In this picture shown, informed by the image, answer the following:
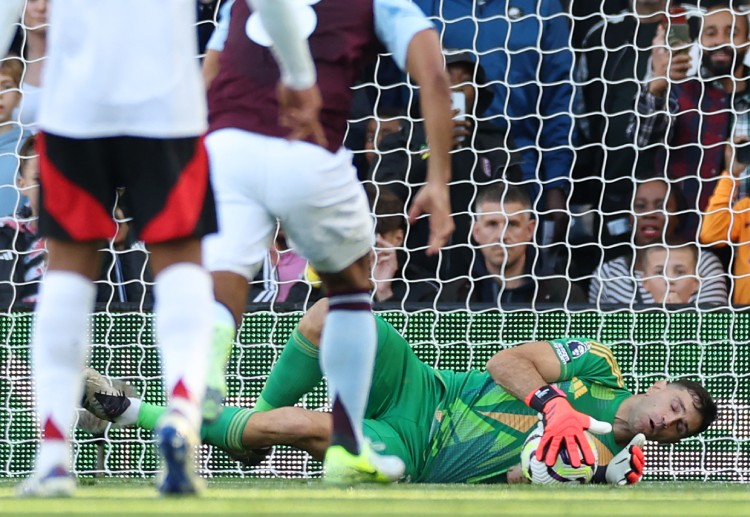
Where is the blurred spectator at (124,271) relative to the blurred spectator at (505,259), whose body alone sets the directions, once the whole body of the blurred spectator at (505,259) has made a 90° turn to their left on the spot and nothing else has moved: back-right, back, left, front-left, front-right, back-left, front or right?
back

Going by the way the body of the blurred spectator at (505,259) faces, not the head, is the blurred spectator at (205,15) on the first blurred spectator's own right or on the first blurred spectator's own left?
on the first blurred spectator's own right

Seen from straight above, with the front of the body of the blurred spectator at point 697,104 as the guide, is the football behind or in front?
in front

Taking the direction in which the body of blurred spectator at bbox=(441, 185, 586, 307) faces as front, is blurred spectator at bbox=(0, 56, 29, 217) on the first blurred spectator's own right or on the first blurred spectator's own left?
on the first blurred spectator's own right

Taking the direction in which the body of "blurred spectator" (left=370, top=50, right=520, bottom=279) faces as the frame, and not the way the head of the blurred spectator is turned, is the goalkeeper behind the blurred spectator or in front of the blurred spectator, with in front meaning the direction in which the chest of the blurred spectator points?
in front

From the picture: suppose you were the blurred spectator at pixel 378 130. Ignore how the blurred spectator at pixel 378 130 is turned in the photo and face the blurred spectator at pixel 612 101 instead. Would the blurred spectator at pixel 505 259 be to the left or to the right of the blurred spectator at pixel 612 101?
right

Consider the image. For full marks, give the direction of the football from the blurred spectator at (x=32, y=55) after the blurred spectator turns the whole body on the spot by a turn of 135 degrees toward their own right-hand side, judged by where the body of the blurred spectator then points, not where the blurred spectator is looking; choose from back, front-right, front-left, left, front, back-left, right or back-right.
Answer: back

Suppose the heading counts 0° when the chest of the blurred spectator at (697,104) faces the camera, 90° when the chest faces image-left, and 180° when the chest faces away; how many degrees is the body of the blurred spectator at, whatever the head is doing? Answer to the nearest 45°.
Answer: approximately 0°

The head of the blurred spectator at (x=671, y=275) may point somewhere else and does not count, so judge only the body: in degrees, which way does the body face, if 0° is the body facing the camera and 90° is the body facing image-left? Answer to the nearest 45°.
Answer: approximately 0°

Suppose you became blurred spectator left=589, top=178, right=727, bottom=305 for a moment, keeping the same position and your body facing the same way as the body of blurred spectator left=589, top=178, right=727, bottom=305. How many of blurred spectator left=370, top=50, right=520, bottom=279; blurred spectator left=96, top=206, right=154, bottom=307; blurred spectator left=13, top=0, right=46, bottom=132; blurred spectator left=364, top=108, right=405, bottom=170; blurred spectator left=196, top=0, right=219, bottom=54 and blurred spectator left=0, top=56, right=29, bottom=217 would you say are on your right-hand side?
6

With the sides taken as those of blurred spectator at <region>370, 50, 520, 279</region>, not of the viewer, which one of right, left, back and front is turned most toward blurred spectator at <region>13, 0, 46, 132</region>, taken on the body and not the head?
right
